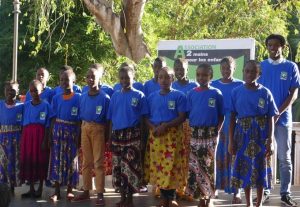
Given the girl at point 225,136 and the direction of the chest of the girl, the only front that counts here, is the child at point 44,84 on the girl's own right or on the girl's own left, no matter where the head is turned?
on the girl's own right

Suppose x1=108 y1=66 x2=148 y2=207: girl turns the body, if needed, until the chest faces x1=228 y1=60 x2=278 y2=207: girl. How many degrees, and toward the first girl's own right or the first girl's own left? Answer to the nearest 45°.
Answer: approximately 45° to the first girl's own left

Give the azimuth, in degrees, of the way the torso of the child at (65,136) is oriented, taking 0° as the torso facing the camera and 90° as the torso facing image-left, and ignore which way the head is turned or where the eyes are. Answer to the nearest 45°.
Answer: approximately 0°

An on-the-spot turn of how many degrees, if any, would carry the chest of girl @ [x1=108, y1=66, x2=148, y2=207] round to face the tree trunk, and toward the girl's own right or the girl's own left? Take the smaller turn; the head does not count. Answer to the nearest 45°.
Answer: approximately 180°

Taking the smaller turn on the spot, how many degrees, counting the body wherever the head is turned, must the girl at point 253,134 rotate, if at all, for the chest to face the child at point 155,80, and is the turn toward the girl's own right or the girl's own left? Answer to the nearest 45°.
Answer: approximately 135° to the girl's own right

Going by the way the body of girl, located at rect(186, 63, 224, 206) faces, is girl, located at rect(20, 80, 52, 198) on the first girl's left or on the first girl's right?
on the first girl's right

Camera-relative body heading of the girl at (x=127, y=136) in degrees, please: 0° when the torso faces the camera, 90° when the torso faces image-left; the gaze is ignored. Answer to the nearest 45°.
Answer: approximately 0°

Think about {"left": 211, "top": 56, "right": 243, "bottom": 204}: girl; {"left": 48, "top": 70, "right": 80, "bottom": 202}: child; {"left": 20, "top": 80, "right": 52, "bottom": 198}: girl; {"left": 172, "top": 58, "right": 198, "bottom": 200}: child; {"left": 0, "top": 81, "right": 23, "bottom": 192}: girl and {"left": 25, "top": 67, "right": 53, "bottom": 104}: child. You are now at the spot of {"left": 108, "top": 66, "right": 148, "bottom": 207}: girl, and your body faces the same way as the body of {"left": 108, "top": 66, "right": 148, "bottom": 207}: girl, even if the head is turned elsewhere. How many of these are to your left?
2
